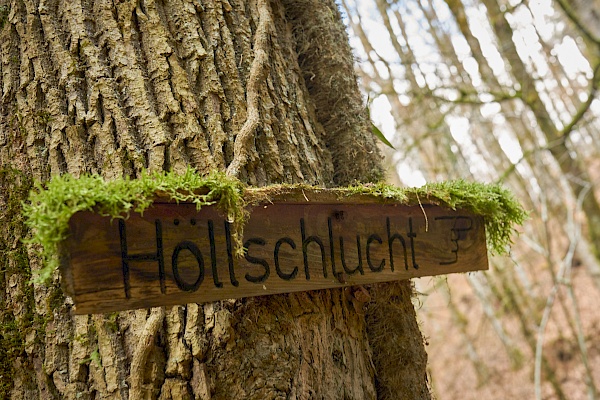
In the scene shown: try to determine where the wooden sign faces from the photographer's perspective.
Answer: facing the viewer and to the right of the viewer
